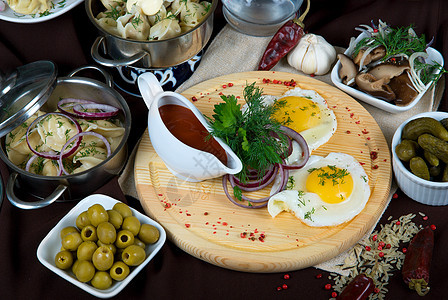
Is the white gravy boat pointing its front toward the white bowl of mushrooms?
no

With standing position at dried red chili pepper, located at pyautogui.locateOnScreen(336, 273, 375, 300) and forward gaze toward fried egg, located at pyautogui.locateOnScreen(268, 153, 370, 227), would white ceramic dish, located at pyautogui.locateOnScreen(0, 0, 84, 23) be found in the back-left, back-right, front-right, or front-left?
front-left

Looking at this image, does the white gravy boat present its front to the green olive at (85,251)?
no

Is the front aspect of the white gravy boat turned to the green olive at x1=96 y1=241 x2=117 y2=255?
no
